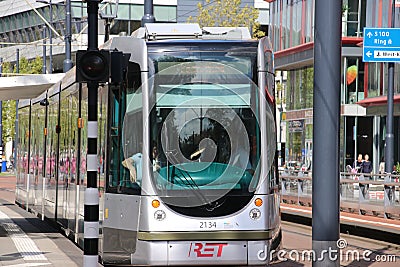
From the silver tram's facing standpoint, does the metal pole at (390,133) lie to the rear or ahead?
to the rear

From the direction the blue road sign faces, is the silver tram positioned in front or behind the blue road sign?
in front

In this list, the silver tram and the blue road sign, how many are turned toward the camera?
2

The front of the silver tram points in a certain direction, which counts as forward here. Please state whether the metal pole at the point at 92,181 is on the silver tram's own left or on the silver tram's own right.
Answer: on the silver tram's own right

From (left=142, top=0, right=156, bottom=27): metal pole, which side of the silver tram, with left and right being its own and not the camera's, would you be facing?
back

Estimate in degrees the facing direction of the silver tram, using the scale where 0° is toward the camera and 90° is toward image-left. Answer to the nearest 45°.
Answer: approximately 0°

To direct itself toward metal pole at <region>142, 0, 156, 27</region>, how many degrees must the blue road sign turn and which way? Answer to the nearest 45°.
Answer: approximately 45° to its right
